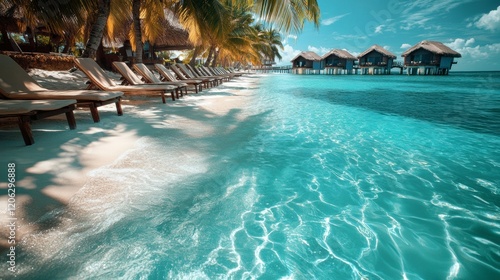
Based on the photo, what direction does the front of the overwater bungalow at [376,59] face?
toward the camera

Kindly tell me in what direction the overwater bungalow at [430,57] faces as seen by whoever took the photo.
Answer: facing the viewer and to the left of the viewer

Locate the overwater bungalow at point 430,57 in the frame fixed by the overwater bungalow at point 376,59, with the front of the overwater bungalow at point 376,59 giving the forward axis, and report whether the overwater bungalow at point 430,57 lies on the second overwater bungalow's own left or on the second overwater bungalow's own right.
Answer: on the second overwater bungalow's own left

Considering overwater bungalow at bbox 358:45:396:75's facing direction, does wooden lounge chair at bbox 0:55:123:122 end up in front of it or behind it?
in front

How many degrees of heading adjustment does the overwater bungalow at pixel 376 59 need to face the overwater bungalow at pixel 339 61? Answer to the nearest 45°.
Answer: approximately 90° to its right

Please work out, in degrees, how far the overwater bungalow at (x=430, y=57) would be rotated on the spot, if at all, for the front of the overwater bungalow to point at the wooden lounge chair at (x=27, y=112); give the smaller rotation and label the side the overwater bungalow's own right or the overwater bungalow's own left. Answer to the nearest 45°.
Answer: approximately 45° to the overwater bungalow's own left

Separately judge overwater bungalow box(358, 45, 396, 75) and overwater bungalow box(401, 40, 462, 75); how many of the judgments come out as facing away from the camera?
0

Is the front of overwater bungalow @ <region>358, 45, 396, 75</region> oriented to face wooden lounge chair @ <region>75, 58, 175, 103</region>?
yes

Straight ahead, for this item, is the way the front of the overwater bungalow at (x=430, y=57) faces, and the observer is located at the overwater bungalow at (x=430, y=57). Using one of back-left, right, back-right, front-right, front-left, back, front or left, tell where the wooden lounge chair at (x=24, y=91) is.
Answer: front-left

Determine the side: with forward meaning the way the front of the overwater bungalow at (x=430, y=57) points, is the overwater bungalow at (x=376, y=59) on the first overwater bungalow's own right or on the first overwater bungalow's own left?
on the first overwater bungalow's own right

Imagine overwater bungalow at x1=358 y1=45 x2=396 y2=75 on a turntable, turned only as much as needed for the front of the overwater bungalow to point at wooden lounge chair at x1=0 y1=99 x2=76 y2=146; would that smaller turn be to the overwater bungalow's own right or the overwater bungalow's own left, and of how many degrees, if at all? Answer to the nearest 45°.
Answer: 0° — it already faces it
